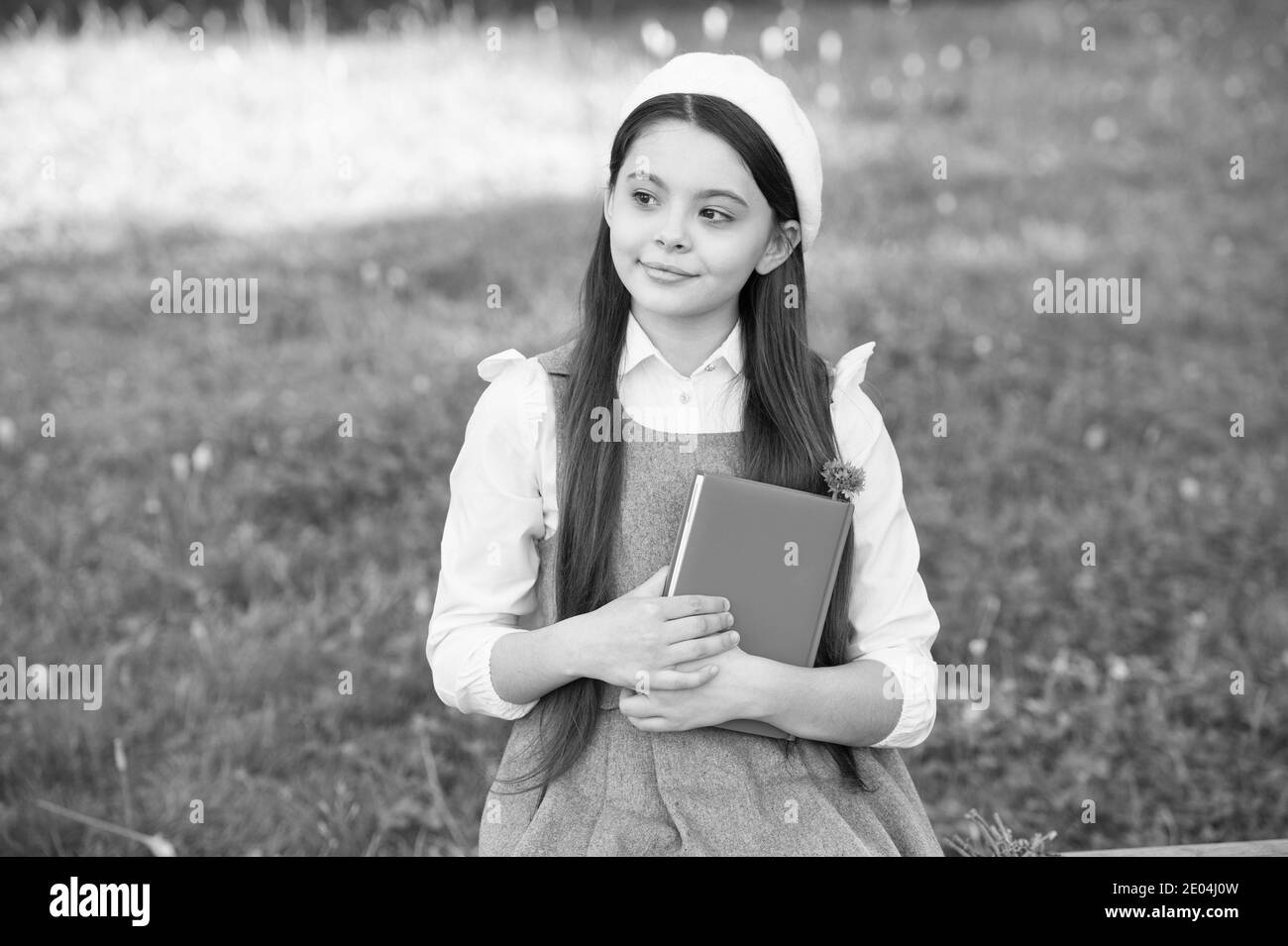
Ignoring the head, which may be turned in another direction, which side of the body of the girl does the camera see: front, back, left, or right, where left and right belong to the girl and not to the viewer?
front

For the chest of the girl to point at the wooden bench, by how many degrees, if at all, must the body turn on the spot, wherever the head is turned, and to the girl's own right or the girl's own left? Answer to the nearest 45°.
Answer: approximately 90° to the girl's own left
